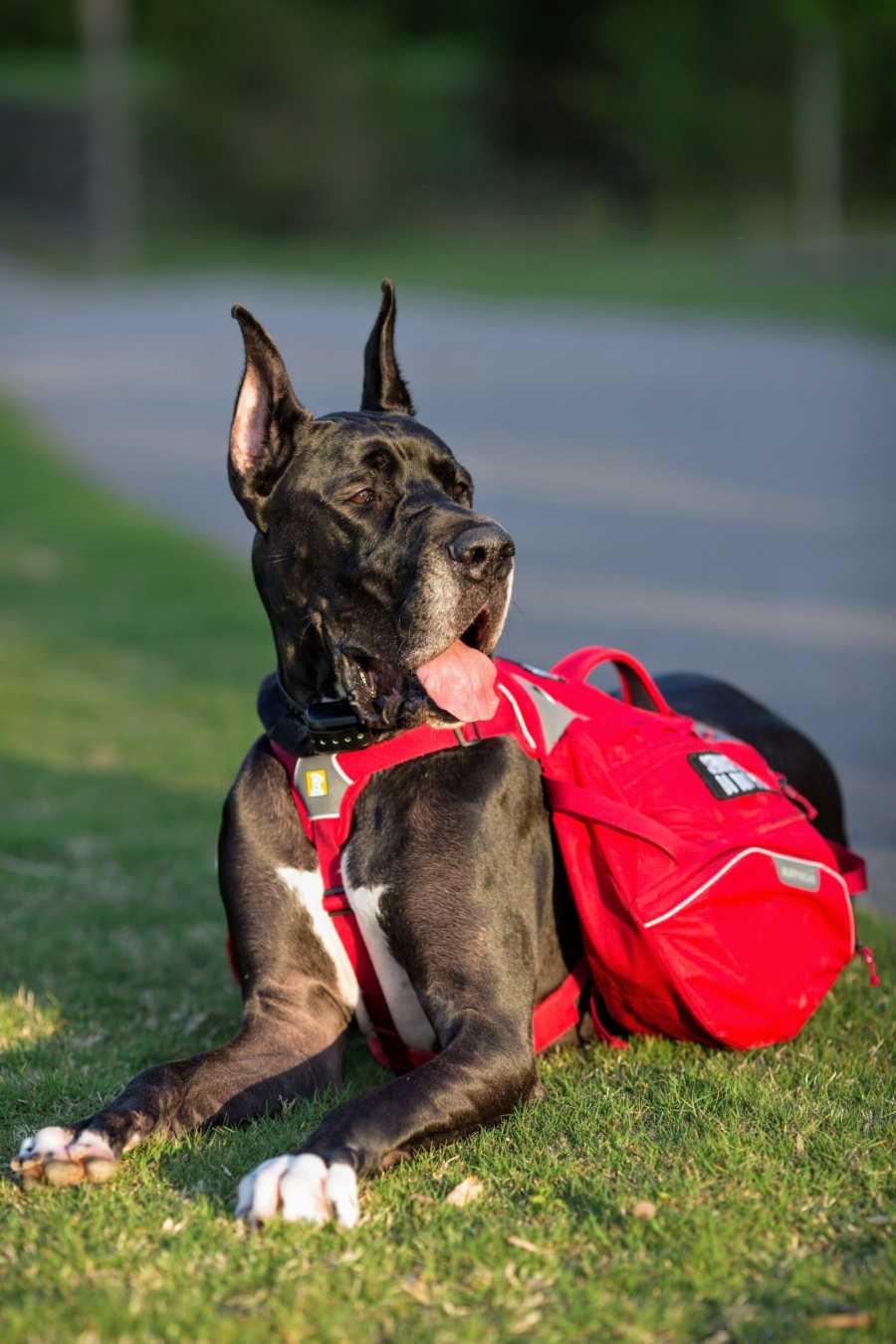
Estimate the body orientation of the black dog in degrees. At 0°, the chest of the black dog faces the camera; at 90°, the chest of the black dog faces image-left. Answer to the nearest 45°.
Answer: approximately 45°

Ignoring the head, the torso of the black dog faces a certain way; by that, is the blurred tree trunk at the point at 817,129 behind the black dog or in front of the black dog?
behind
